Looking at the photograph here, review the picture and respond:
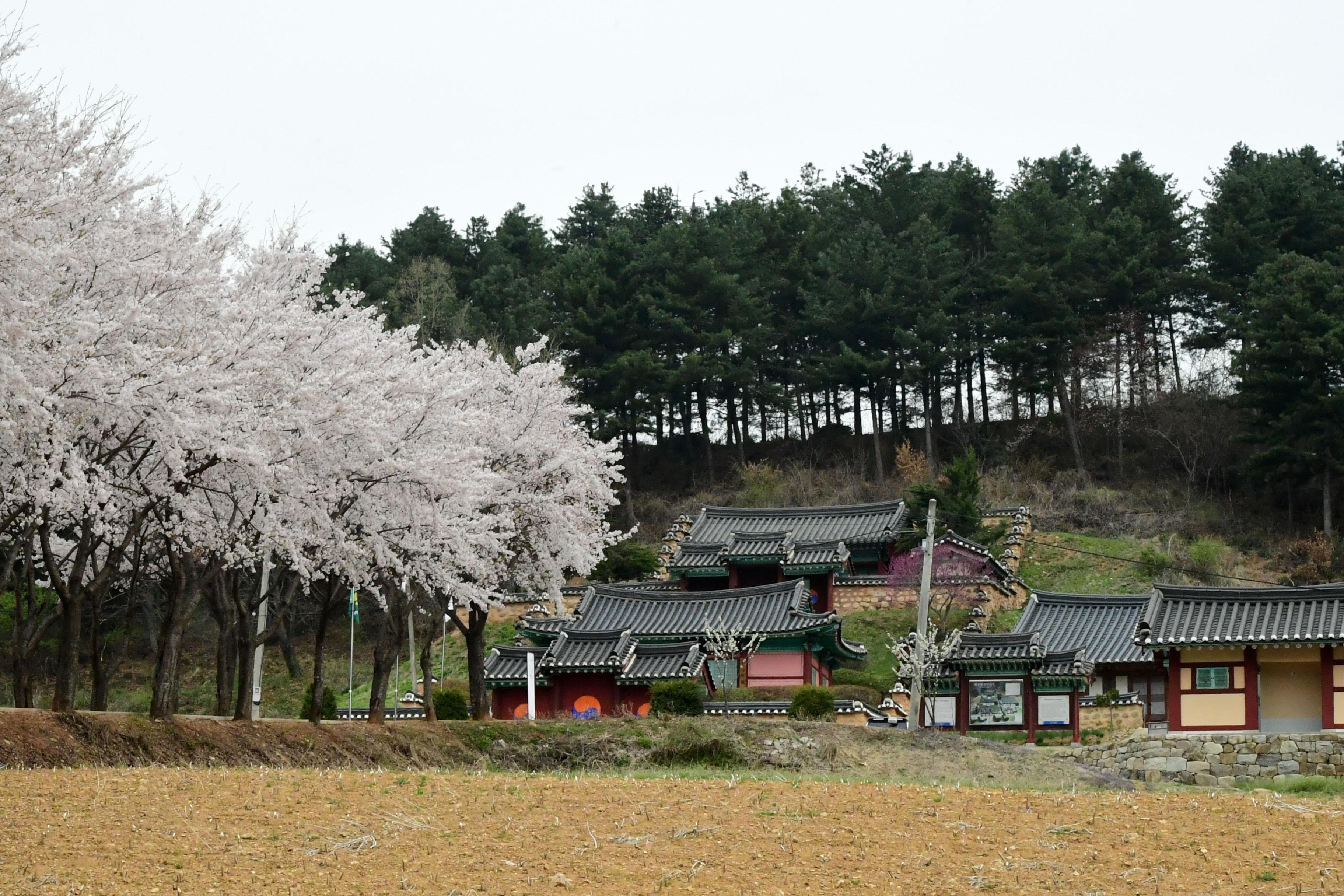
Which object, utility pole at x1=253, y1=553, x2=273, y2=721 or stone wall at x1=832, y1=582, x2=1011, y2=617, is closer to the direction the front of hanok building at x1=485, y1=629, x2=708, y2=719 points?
the utility pole

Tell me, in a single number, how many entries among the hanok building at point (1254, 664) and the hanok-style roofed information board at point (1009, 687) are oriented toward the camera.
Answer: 2

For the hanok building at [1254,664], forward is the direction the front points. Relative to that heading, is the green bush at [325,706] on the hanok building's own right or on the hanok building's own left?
on the hanok building's own right

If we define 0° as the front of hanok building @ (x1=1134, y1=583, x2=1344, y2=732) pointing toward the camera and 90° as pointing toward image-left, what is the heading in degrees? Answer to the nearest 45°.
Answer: approximately 0°

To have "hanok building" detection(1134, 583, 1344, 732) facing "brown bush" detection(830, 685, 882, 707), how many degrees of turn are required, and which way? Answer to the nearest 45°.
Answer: approximately 135° to its right

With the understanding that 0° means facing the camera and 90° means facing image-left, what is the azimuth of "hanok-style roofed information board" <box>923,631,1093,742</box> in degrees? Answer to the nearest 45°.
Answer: approximately 0°

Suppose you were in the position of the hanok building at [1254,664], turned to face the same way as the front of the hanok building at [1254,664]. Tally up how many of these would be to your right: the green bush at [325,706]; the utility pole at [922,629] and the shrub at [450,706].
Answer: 3

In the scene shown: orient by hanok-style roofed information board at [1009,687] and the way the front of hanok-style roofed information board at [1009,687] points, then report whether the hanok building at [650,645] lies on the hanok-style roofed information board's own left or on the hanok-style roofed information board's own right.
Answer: on the hanok-style roofed information board's own right

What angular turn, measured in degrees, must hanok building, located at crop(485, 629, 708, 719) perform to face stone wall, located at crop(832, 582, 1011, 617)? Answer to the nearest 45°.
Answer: approximately 180°
